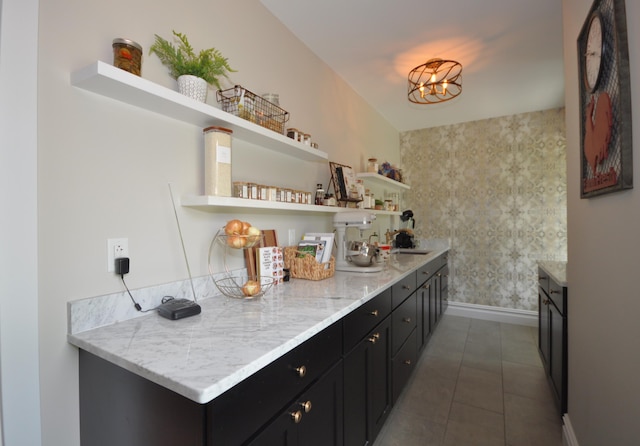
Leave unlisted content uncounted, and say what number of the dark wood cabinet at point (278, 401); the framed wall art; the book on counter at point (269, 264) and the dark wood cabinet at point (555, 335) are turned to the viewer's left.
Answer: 2

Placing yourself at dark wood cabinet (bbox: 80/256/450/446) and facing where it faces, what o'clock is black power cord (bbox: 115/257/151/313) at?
The black power cord is roughly at 3 o'clock from the dark wood cabinet.

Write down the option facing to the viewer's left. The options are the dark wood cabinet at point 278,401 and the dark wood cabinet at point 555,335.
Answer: the dark wood cabinet at point 555,335

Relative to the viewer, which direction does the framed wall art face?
to the viewer's left

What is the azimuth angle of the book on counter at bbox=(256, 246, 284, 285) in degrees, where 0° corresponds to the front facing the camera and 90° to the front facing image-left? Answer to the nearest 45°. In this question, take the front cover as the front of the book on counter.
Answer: approximately 315°

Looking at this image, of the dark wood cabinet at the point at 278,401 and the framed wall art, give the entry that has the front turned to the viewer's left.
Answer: the framed wall art

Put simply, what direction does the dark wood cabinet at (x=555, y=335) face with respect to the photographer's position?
facing to the left of the viewer

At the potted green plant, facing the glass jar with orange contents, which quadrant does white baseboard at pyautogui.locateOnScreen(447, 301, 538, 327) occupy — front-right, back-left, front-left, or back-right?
back-left
